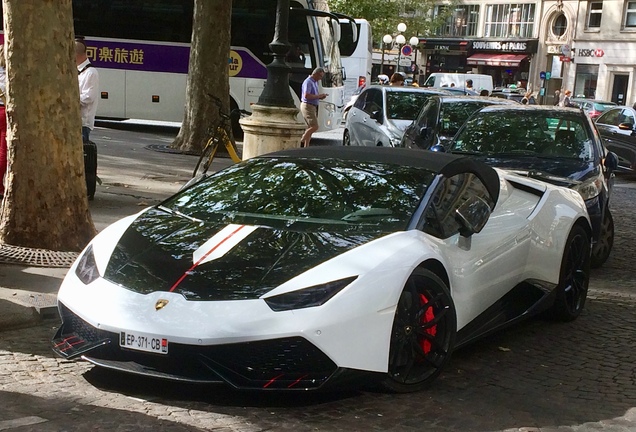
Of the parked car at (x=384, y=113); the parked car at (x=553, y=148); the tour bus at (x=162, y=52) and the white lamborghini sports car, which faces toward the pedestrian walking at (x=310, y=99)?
the tour bus

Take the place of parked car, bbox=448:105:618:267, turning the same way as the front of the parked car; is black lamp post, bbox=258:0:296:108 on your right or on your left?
on your right

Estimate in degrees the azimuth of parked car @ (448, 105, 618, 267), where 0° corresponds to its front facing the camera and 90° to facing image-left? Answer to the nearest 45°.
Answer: approximately 0°

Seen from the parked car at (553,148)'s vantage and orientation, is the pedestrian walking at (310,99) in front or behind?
behind

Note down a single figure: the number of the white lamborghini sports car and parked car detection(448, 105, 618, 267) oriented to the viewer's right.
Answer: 0

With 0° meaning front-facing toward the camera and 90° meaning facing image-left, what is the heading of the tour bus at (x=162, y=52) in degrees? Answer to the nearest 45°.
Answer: approximately 315°

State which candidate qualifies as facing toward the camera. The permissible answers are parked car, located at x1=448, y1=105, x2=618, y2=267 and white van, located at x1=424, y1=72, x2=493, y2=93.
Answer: parked car, located at x1=448, y1=105, x2=618, y2=267

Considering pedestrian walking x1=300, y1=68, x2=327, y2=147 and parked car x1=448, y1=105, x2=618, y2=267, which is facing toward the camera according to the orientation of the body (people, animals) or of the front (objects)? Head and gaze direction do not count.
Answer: the parked car

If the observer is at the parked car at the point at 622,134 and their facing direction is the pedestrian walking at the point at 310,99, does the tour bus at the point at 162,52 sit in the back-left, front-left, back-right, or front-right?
front-right
